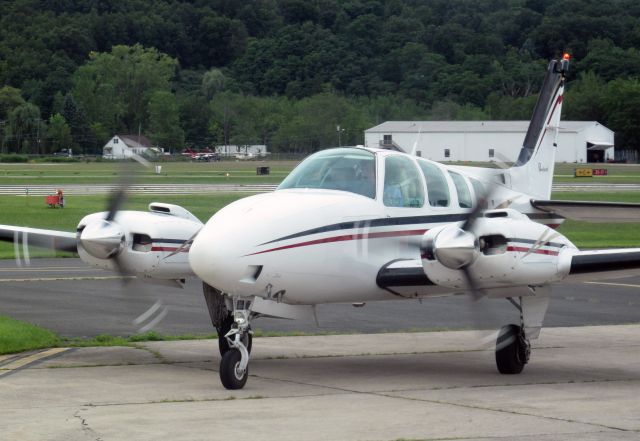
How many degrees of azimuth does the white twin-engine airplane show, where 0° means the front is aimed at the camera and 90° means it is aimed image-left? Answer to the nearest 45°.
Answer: approximately 45°
